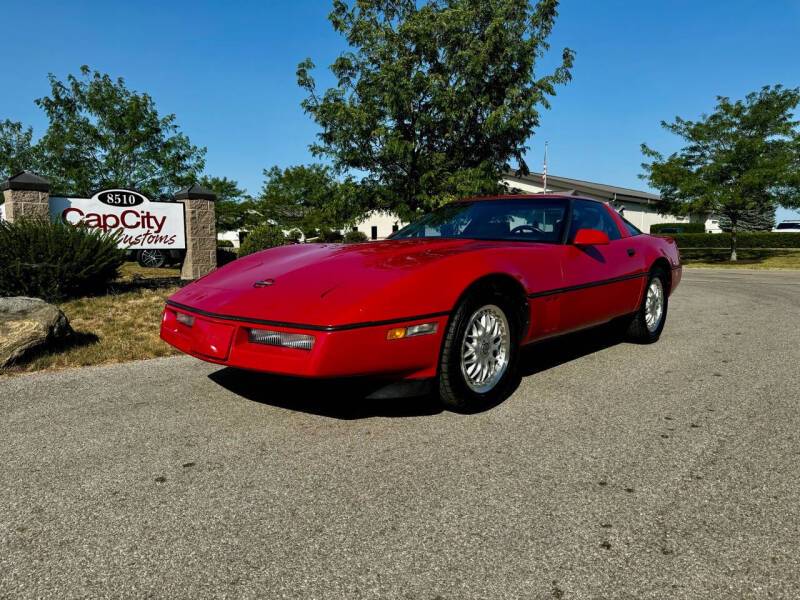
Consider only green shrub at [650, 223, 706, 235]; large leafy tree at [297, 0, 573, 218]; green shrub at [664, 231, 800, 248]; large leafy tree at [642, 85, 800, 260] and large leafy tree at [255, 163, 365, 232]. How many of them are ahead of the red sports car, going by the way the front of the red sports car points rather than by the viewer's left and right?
0

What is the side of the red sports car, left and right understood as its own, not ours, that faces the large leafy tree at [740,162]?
back

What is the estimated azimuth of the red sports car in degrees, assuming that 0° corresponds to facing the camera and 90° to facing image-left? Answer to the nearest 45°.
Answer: approximately 45°

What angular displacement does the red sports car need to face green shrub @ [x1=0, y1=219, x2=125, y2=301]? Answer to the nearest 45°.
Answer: approximately 90° to its right

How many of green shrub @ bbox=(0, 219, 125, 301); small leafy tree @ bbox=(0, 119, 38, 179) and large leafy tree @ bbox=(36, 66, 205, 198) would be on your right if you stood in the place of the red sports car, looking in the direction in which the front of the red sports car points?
3

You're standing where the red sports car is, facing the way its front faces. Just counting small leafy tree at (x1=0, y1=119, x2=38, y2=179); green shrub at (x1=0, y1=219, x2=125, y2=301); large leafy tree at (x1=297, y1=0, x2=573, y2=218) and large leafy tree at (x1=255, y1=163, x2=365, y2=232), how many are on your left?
0

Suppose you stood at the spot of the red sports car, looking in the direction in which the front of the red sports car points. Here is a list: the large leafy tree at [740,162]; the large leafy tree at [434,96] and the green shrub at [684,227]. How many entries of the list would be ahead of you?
0

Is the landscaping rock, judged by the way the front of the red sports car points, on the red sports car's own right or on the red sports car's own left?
on the red sports car's own right

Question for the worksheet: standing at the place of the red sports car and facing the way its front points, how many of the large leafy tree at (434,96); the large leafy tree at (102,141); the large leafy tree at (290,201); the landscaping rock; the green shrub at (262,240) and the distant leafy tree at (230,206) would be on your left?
0

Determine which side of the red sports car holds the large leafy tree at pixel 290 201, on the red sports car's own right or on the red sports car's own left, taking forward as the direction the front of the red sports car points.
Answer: on the red sports car's own right

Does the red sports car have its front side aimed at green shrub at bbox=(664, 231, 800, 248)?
no

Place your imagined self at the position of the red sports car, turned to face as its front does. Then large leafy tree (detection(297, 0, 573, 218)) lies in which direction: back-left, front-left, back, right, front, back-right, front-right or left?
back-right

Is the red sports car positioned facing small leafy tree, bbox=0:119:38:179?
no

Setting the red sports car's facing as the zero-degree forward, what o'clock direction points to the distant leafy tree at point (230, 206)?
The distant leafy tree is roughly at 4 o'clock from the red sports car.

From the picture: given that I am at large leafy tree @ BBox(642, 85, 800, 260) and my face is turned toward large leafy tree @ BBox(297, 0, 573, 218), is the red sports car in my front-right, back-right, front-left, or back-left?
front-left

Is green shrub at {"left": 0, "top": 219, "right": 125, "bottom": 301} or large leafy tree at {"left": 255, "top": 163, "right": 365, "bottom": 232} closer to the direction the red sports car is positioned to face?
the green shrub

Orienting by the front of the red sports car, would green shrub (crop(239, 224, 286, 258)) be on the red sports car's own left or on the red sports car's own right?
on the red sports car's own right

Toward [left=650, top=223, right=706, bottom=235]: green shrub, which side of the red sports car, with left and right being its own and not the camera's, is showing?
back

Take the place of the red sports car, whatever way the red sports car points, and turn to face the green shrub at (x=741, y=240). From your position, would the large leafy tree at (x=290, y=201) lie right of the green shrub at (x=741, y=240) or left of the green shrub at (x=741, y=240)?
left
